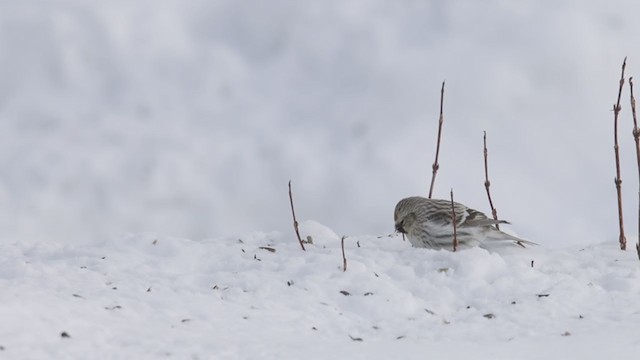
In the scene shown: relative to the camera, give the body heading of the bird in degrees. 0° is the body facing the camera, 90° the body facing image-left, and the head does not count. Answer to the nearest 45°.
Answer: approximately 90°
